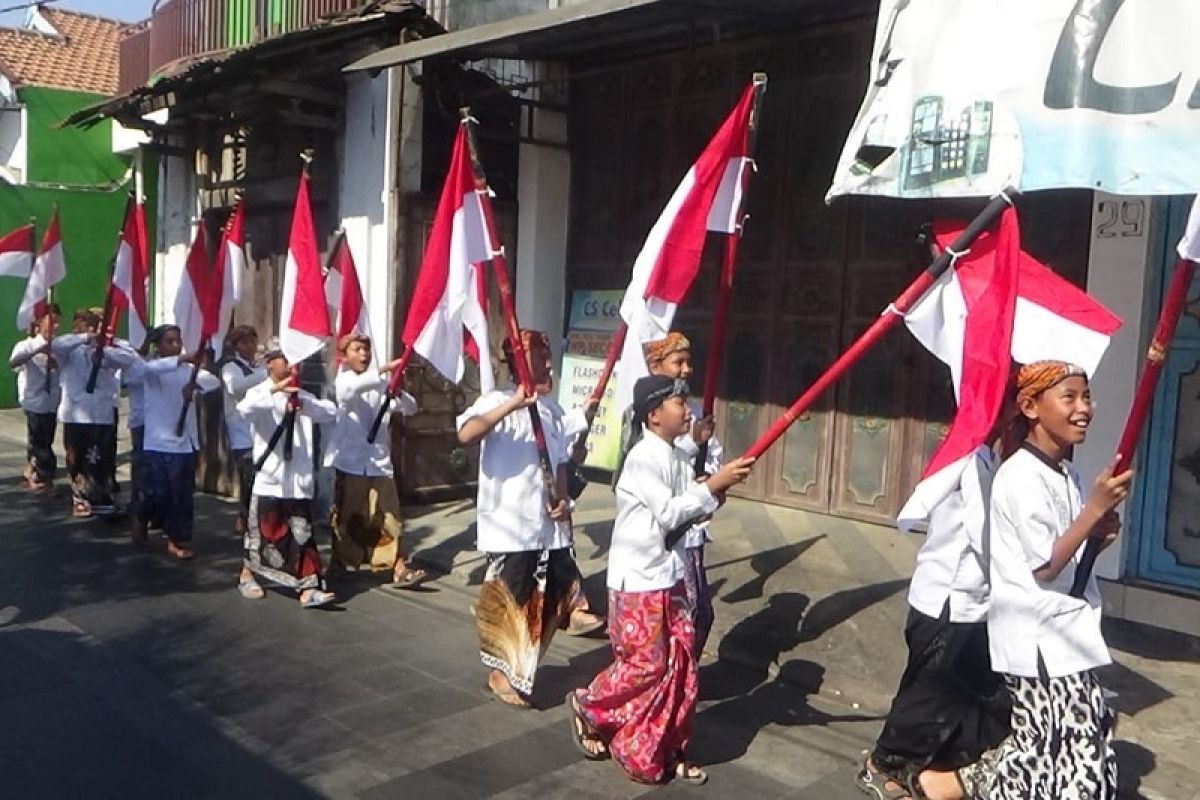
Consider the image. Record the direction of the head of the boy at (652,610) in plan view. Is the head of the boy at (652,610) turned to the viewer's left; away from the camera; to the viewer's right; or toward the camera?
to the viewer's right

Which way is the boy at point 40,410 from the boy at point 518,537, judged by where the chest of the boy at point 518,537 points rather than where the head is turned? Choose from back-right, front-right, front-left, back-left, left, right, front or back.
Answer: back

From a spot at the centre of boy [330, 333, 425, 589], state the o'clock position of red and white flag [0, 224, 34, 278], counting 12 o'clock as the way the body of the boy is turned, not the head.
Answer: The red and white flag is roughly at 6 o'clock from the boy.

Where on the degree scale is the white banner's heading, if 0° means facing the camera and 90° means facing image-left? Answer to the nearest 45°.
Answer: approximately 0°

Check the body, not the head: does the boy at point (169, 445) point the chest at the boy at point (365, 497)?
yes

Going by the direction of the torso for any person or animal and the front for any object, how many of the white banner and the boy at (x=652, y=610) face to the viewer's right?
1

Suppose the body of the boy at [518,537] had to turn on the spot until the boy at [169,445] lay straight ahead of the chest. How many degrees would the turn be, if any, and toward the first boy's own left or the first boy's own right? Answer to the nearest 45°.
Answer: approximately 180°

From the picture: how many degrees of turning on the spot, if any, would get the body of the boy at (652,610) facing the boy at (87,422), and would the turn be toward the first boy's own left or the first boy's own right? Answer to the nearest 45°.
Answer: approximately 135° to the first boy's own left

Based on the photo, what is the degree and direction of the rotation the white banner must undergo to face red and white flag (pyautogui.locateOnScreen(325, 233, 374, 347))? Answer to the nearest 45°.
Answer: approximately 135° to its right

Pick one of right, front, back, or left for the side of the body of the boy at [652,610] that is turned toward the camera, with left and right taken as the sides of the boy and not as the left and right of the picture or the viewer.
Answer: right

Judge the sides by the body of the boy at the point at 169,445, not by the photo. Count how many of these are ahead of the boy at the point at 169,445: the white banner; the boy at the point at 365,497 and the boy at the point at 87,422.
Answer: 2
